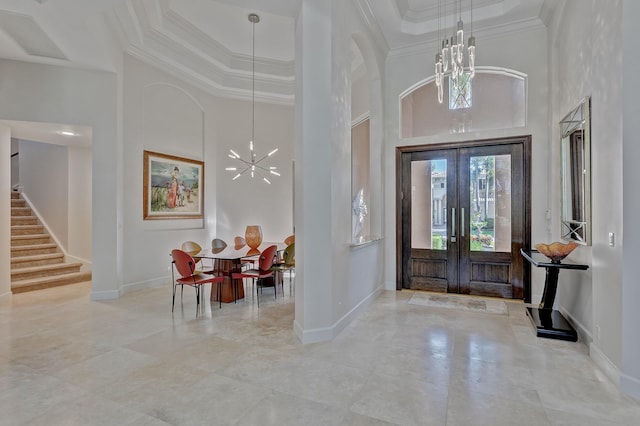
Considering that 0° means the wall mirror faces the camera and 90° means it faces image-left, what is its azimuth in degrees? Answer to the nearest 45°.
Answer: approximately 90°

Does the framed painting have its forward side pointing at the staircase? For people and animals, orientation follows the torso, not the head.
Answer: no

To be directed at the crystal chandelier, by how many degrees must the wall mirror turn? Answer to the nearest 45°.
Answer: approximately 45° to its left

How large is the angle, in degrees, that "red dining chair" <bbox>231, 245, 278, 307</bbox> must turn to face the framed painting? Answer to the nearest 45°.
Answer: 0° — it already faces it

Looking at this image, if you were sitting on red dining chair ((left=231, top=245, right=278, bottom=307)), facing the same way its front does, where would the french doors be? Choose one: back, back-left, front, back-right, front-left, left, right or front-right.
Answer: back-right

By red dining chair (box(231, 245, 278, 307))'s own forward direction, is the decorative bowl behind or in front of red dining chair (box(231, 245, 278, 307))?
behind

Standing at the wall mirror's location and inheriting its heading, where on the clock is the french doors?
The french doors is roughly at 1 o'clock from the wall mirror.

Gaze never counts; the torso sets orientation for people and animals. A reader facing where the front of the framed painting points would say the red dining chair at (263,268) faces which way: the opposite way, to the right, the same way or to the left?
the opposite way

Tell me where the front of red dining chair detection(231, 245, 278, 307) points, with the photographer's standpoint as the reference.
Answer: facing away from the viewer and to the left of the viewer

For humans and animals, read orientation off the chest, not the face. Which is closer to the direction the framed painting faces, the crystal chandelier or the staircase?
the crystal chandelier

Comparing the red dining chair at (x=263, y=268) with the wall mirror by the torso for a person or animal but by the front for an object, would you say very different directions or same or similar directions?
same or similar directions

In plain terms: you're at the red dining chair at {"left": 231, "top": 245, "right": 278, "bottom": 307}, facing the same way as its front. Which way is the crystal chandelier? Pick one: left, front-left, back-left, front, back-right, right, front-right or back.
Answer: back

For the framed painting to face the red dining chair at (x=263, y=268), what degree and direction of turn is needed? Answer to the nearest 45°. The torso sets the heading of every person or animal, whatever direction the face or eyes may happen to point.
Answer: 0° — it already faces it

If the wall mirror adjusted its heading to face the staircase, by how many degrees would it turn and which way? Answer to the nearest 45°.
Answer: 0° — it already faces it
